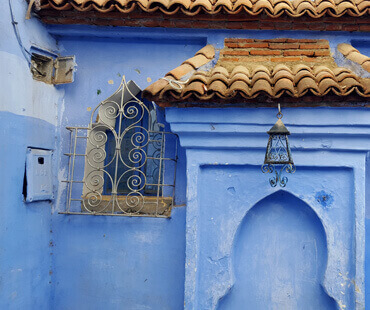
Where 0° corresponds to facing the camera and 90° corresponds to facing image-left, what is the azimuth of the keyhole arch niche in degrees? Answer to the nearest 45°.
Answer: approximately 0°

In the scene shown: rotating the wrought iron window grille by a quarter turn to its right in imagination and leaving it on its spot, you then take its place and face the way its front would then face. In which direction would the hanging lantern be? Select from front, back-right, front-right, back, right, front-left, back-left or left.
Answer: back-left

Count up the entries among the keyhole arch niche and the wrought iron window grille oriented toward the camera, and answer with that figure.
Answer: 2

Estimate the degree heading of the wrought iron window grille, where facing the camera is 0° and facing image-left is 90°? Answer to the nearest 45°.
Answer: approximately 0°

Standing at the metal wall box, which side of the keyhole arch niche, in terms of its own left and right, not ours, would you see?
right

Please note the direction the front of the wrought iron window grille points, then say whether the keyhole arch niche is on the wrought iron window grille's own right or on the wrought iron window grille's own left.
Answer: on the wrought iron window grille's own left

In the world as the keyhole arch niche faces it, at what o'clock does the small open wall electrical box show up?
The small open wall electrical box is roughly at 3 o'clock from the keyhole arch niche.

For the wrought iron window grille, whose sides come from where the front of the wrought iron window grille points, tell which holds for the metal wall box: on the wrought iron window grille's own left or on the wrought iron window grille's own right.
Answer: on the wrought iron window grille's own right

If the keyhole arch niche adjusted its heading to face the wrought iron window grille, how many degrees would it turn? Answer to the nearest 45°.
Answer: approximately 90° to its right
